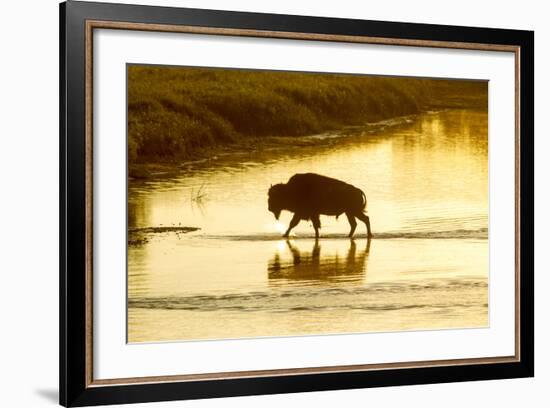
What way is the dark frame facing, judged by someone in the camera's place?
facing the viewer and to the right of the viewer
